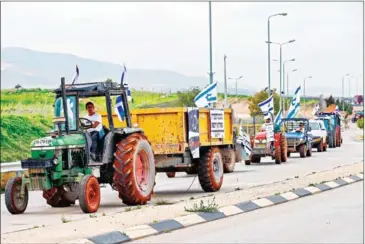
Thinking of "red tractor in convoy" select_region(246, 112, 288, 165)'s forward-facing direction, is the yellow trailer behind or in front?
in front

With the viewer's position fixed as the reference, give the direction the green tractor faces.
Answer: facing the viewer and to the left of the viewer

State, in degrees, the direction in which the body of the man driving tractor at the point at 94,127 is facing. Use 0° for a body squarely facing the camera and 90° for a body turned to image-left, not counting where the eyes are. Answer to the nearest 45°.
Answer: approximately 45°

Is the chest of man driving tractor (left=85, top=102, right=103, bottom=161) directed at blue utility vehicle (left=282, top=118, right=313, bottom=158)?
no

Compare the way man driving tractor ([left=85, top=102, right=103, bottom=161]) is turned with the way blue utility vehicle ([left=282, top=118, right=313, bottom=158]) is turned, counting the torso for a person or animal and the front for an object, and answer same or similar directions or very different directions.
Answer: same or similar directions

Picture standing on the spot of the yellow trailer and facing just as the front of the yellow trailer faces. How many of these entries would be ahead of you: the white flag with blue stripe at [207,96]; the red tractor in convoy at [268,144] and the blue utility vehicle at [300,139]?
0

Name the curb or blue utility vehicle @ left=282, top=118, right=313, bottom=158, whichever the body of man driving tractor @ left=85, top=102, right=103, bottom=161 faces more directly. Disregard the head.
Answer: the curb

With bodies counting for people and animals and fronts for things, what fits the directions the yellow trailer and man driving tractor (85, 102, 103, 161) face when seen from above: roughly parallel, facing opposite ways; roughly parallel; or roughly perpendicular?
roughly parallel

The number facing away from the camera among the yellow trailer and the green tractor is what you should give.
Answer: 0

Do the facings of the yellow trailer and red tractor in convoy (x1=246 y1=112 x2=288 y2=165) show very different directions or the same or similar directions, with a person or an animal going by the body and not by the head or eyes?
same or similar directions

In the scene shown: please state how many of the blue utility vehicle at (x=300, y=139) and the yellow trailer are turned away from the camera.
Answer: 0

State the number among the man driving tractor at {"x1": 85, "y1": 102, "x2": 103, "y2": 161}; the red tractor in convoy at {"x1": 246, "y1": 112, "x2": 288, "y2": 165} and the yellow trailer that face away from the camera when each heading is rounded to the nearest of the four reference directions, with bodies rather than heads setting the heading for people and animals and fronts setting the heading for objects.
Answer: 0

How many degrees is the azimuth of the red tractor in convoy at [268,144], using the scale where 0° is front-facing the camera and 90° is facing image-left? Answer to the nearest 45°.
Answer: approximately 45°

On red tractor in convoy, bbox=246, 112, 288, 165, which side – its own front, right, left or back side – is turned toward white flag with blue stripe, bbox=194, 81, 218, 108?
front
